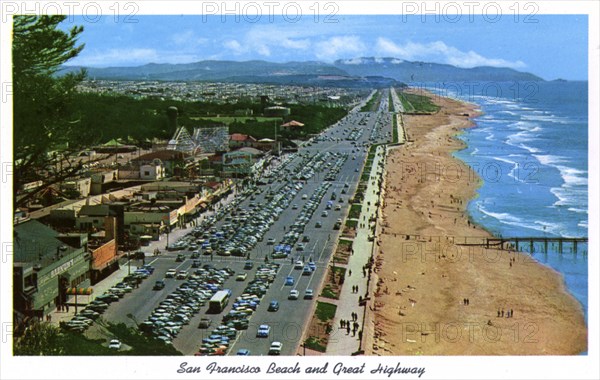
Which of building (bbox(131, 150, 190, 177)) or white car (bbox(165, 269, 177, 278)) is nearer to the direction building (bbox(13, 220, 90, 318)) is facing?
the white car

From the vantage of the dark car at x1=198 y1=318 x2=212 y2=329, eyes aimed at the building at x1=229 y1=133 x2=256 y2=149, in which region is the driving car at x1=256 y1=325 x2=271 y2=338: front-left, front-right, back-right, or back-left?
back-right

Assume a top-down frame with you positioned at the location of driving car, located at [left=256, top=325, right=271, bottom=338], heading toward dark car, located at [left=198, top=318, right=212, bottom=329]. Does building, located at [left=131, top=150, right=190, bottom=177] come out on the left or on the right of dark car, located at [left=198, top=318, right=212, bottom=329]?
right

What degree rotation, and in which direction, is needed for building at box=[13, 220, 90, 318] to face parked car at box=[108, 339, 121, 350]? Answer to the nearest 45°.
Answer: approximately 45° to its right

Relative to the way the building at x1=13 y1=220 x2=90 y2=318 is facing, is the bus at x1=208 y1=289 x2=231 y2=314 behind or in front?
in front

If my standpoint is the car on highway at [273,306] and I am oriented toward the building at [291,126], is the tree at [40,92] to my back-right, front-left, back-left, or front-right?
back-left

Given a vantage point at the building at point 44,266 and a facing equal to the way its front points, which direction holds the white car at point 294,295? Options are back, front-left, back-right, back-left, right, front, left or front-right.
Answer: front-left

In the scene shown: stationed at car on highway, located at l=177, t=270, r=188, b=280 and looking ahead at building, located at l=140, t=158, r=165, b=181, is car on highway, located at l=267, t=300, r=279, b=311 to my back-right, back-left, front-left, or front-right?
back-right

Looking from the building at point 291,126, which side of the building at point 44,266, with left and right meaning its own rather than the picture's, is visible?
left

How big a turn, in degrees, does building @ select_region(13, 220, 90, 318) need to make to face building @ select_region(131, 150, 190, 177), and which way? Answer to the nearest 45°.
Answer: approximately 135° to its left

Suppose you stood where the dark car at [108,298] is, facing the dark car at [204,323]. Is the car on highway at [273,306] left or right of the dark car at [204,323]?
left

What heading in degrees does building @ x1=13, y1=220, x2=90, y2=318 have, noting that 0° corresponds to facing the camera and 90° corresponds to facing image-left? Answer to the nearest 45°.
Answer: approximately 315°

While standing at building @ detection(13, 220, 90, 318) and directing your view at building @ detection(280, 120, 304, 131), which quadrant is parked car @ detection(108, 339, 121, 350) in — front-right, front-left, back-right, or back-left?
back-right

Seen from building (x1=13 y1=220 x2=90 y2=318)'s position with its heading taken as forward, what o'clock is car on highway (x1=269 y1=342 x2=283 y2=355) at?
The car on highway is roughly at 12 o'clock from the building.

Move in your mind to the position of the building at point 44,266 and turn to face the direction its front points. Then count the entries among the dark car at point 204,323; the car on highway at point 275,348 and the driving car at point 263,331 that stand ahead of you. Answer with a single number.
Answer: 3

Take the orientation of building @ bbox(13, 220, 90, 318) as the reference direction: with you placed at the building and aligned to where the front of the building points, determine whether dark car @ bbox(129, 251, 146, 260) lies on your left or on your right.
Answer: on your left

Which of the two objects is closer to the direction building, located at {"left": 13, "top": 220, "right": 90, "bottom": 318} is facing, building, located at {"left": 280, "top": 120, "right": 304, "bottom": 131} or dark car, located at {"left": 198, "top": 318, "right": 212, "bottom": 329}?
the dark car
